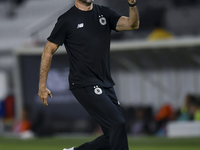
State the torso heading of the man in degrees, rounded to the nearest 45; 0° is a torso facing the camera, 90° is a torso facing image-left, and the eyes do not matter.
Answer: approximately 315°

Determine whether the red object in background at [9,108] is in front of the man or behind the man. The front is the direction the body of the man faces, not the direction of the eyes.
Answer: behind
